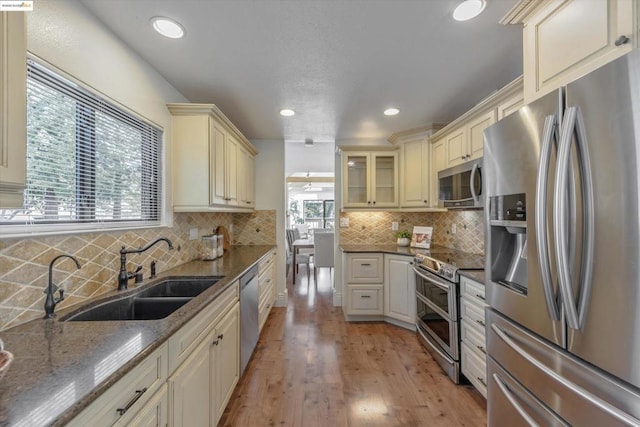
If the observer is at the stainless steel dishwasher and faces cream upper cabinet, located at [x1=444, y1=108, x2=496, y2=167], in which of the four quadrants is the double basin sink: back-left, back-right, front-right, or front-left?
back-right

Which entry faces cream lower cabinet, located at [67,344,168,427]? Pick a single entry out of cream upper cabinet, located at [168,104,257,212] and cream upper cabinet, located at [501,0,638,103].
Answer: cream upper cabinet, located at [501,0,638,103]

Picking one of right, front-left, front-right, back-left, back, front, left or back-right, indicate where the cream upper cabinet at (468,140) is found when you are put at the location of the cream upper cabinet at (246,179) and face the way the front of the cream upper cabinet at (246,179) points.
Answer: front-right

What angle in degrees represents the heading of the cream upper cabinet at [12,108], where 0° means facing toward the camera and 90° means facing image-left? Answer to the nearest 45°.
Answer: approximately 315°

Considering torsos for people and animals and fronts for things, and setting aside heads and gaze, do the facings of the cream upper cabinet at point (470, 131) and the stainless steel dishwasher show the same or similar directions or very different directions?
very different directions

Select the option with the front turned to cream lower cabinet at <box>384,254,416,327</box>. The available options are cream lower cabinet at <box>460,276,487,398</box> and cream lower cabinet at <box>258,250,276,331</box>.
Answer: cream lower cabinet at <box>258,250,276,331</box>

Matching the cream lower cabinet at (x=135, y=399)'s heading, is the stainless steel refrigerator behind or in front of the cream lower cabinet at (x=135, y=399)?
in front

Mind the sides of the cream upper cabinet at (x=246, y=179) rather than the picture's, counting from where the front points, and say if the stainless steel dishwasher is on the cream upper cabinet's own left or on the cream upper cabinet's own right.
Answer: on the cream upper cabinet's own right

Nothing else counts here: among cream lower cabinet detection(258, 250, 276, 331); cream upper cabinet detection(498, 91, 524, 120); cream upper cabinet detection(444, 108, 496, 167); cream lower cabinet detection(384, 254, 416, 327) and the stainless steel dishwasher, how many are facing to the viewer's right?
2

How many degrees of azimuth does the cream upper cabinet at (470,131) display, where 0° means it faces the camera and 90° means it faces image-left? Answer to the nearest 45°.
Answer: approximately 45°
